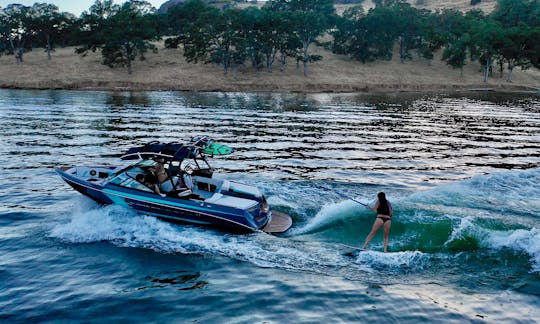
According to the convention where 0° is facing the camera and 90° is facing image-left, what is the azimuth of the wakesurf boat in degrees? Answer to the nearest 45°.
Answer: approximately 135°
